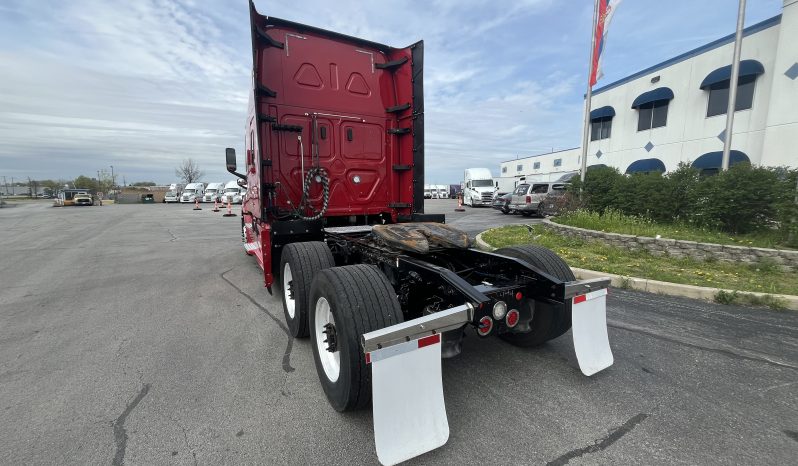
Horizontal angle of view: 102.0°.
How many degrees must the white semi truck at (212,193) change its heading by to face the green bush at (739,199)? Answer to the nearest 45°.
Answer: approximately 45° to its left

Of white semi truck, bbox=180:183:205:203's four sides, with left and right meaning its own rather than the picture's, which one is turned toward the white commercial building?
left

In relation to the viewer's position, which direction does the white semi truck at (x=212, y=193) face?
facing the viewer and to the left of the viewer

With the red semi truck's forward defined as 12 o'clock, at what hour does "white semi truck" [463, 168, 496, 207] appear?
The white semi truck is roughly at 2 o'clock from the red semi truck.

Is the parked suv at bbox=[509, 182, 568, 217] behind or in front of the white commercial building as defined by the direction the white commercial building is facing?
in front

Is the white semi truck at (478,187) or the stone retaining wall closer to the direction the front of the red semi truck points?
the white semi truck

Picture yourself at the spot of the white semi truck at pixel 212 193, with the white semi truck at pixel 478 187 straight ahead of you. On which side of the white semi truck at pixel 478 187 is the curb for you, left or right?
right

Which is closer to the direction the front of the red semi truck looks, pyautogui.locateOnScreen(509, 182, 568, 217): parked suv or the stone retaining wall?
the parked suv

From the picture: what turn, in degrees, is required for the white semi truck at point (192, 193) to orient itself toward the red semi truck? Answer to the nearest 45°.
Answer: approximately 45° to its left

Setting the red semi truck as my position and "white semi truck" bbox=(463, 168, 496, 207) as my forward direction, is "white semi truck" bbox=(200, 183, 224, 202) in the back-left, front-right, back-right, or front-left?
front-left

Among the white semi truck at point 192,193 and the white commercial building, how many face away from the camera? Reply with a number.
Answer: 0

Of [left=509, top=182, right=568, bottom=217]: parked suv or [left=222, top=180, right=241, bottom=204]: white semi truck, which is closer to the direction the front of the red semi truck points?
the white semi truck

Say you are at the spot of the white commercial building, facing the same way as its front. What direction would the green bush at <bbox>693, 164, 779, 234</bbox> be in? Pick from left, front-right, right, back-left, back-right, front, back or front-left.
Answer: front-left

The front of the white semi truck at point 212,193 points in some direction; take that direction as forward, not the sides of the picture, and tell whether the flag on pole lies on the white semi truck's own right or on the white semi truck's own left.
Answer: on the white semi truck's own left

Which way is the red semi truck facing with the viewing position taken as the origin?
facing away from the viewer and to the left of the viewer

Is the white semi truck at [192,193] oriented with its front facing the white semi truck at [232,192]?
no

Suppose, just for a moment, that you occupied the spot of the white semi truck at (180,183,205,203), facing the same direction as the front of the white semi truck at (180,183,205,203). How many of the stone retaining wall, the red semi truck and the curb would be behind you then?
0

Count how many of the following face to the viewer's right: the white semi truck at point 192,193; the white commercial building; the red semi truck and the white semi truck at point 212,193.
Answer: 0

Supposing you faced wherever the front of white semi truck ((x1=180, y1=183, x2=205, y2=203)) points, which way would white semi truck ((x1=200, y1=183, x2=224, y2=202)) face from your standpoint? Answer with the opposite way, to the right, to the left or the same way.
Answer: the same way

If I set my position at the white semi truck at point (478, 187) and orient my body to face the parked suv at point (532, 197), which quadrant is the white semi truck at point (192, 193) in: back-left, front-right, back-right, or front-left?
back-right

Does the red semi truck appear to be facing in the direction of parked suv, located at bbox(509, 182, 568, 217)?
no

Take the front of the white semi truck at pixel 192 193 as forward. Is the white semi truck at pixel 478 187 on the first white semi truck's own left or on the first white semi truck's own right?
on the first white semi truck's own left

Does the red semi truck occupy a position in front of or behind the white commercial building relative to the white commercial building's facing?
in front
